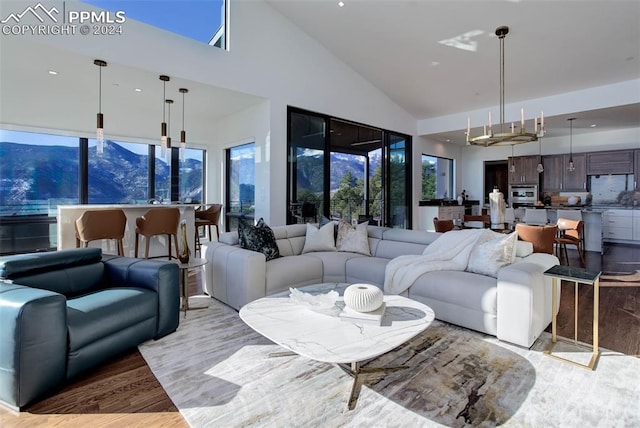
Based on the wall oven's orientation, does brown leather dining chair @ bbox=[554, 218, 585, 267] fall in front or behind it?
in front

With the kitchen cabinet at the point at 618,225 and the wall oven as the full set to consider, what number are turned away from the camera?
0

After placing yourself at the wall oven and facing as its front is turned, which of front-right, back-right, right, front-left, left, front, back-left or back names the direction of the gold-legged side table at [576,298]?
front

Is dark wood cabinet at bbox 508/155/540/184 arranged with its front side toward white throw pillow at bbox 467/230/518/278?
yes

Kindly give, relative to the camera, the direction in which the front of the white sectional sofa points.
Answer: facing the viewer

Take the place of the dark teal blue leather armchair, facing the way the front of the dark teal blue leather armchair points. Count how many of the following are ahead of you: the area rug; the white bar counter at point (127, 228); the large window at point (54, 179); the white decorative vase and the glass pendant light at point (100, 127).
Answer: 2

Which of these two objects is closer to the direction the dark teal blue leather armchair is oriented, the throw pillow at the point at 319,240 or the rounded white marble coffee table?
the rounded white marble coffee table

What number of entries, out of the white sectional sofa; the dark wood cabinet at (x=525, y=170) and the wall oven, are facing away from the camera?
0

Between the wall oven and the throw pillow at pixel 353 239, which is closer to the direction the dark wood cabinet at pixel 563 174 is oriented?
the throw pillow

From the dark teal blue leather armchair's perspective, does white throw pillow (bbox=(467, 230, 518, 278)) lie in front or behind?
in front

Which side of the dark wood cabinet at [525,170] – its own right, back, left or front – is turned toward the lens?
front

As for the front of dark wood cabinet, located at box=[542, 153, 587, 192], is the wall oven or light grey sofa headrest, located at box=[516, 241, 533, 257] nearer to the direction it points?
the light grey sofa headrest

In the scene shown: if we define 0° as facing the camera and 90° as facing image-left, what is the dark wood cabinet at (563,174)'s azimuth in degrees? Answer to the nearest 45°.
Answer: approximately 0°

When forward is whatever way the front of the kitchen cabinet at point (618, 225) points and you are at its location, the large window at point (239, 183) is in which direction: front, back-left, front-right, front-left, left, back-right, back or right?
front-right

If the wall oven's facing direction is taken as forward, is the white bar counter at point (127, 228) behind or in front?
in front
